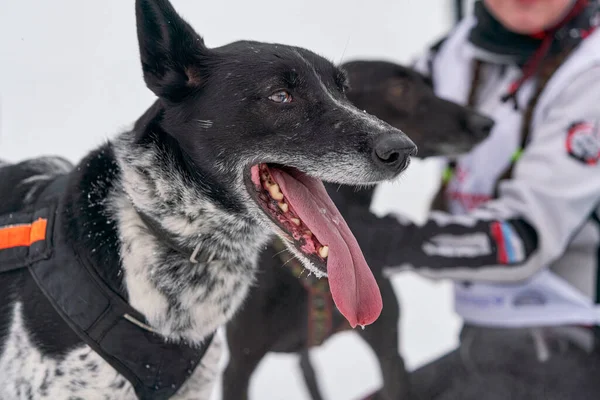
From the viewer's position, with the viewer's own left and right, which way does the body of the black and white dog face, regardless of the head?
facing the viewer and to the right of the viewer

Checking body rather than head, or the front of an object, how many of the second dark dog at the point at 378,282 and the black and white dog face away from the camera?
0

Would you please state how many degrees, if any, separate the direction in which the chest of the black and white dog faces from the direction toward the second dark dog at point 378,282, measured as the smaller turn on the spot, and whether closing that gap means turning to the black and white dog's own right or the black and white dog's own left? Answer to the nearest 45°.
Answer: approximately 90° to the black and white dog's own left
